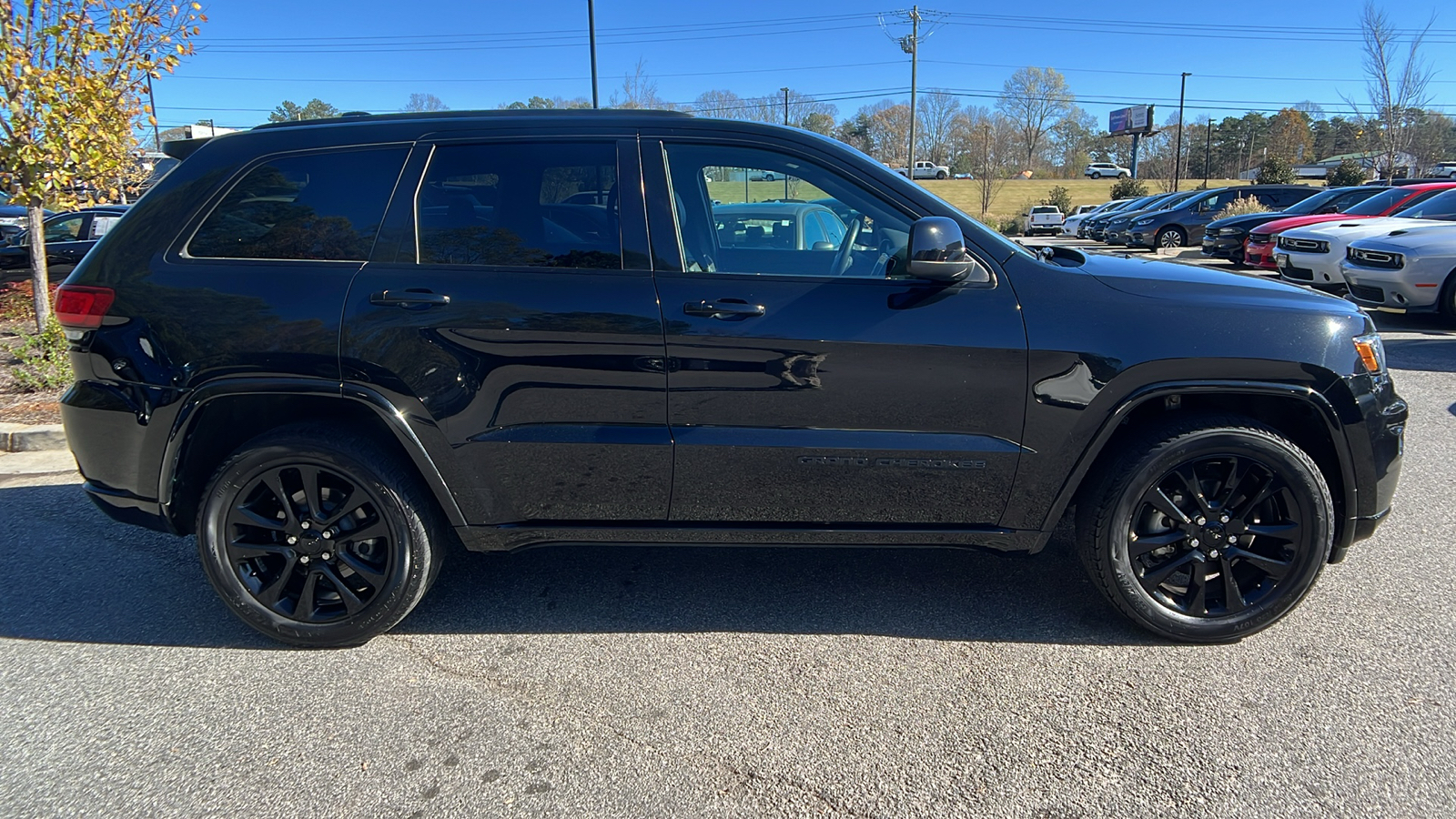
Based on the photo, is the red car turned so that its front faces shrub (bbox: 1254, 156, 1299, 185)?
no

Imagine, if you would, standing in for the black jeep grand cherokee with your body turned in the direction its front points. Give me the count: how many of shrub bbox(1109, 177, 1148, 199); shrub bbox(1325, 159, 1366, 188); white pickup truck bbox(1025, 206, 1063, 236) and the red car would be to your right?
0

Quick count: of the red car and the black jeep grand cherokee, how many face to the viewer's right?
1

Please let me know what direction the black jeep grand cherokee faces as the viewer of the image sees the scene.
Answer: facing to the right of the viewer

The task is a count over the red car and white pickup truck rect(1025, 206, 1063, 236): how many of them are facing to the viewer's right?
0

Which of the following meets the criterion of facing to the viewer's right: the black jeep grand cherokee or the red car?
the black jeep grand cherokee

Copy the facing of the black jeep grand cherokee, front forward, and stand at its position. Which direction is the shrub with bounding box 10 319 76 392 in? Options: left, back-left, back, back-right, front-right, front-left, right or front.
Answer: back-left

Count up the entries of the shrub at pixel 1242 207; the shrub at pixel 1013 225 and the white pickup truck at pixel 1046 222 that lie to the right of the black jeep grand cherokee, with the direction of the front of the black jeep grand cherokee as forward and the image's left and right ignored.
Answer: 0

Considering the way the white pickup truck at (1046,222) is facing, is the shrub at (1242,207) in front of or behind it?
behind

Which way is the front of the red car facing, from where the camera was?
facing the viewer and to the left of the viewer
